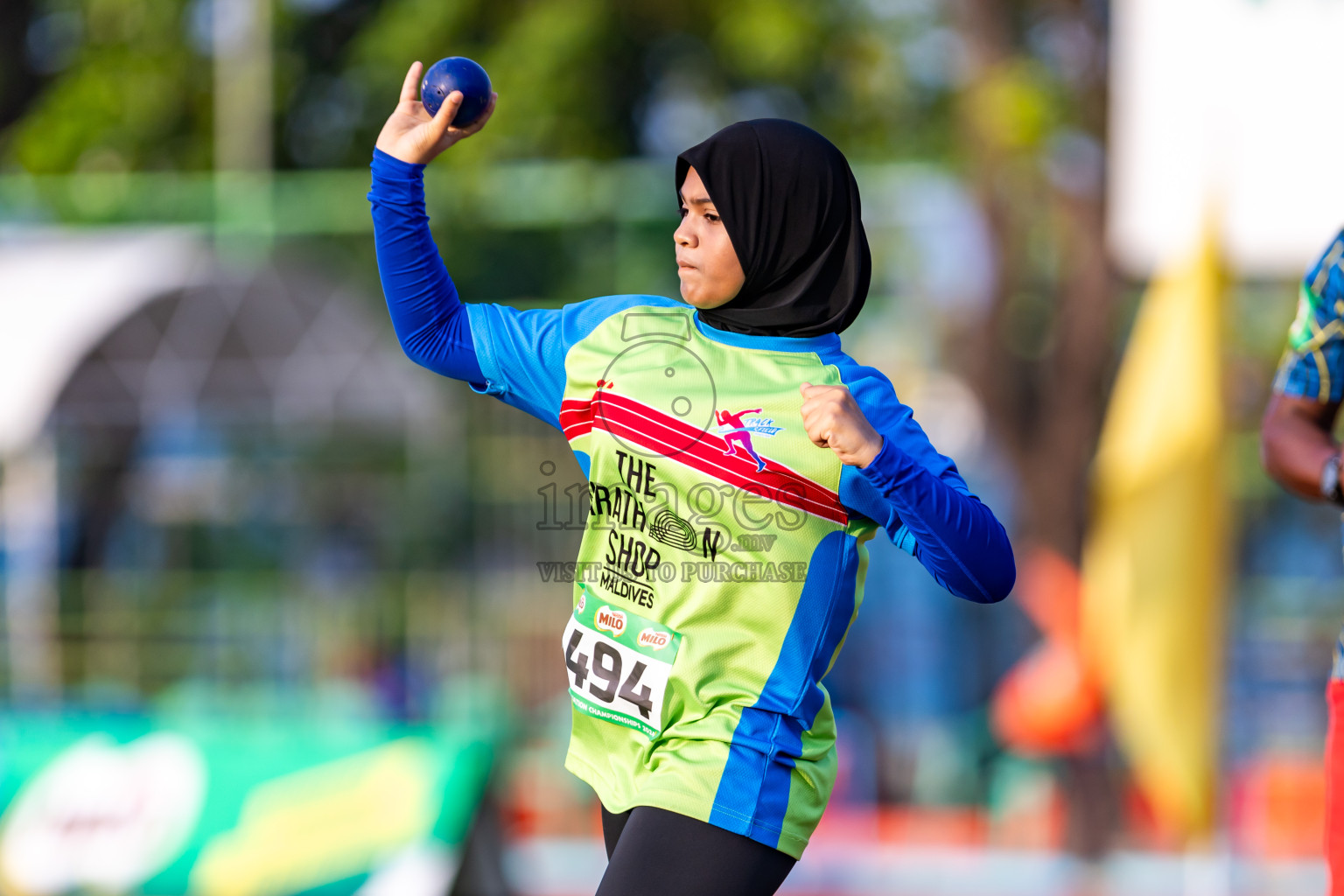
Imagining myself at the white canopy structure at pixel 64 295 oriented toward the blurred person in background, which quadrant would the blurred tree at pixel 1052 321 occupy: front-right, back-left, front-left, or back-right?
front-left

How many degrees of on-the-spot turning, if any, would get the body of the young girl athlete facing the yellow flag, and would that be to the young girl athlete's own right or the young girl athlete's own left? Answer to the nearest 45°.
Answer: approximately 180°

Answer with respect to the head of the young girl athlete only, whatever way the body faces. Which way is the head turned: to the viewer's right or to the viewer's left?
to the viewer's left

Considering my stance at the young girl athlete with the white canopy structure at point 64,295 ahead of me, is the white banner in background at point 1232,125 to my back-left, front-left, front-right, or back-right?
front-right

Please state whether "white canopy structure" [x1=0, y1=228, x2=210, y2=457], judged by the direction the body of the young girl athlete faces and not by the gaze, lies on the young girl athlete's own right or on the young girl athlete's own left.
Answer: on the young girl athlete's own right

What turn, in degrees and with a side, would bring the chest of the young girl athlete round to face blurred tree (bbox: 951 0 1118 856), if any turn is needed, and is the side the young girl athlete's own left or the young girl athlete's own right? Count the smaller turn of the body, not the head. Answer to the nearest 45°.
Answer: approximately 135° to the young girl athlete's own right

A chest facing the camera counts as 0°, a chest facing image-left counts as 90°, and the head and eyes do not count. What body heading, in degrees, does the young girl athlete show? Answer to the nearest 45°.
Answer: approximately 45°

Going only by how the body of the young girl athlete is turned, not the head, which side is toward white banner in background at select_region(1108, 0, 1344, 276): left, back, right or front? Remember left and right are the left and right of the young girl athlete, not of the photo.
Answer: back

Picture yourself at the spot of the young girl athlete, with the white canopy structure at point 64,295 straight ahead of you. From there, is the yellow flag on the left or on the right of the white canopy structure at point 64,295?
right

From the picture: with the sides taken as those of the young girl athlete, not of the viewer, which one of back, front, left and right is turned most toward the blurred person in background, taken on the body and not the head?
back

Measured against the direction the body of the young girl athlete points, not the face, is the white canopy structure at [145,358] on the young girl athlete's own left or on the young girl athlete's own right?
on the young girl athlete's own right

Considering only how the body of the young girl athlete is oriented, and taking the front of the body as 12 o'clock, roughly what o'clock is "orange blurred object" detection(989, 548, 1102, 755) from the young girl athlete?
The orange blurred object is roughly at 5 o'clock from the young girl athlete.
